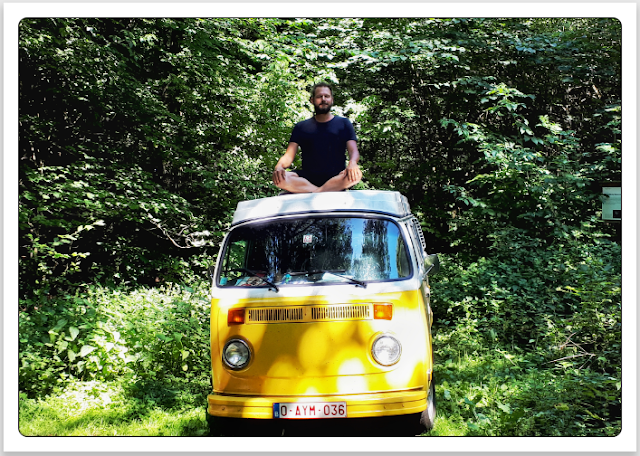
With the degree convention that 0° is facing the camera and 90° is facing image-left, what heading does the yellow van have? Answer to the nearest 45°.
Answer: approximately 0°

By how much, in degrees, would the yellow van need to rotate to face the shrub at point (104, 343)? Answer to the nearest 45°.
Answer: approximately 135° to its right
